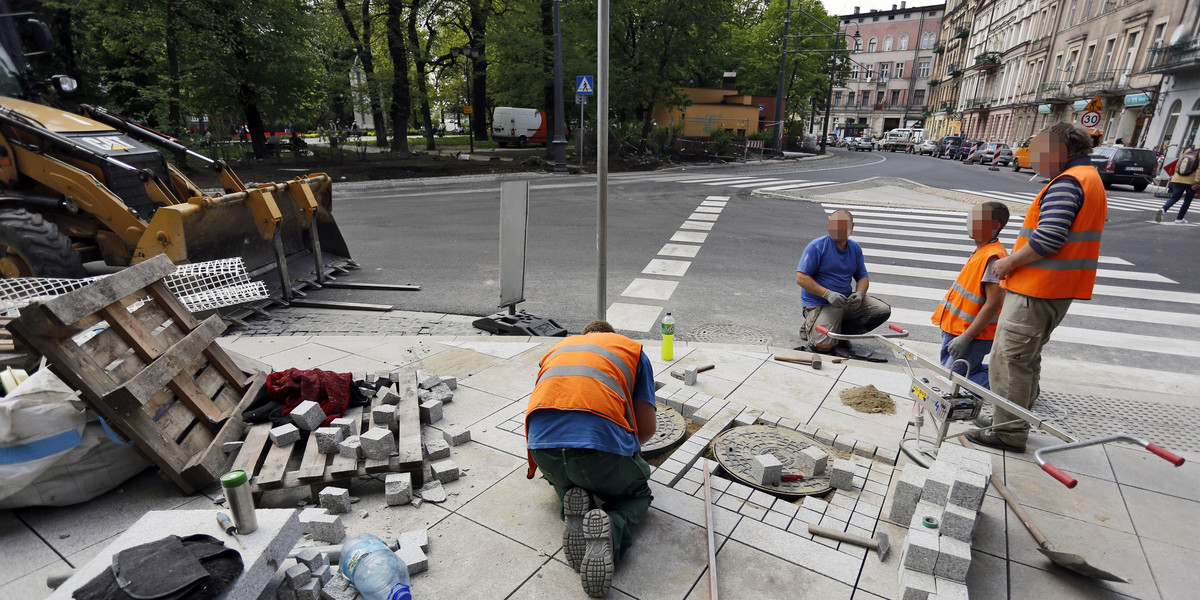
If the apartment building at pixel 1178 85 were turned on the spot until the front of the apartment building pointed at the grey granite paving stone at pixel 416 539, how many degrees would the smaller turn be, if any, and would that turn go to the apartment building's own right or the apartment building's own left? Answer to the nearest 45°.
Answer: approximately 45° to the apartment building's own left

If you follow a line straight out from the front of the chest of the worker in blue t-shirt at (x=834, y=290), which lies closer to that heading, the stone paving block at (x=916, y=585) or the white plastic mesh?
the stone paving block

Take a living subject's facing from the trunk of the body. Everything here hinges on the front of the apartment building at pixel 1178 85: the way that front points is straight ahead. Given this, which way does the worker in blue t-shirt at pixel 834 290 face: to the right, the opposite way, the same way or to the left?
to the left

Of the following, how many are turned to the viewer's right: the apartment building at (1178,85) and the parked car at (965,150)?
0

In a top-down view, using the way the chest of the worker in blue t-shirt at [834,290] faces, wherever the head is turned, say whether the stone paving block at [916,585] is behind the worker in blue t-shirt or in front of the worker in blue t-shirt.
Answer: in front

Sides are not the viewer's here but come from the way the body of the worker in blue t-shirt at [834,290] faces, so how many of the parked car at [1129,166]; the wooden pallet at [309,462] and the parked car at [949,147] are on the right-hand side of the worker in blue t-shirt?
1

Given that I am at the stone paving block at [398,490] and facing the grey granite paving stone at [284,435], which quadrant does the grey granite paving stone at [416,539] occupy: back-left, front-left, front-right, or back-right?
back-left

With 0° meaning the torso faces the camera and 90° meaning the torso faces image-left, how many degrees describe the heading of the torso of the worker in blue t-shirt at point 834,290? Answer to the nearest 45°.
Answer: approximately 315°

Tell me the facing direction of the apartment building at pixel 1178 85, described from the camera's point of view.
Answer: facing the viewer and to the left of the viewer

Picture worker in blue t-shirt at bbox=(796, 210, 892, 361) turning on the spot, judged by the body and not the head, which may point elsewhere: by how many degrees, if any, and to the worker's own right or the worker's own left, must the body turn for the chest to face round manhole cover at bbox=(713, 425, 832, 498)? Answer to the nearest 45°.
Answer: approximately 45° to the worker's own right
